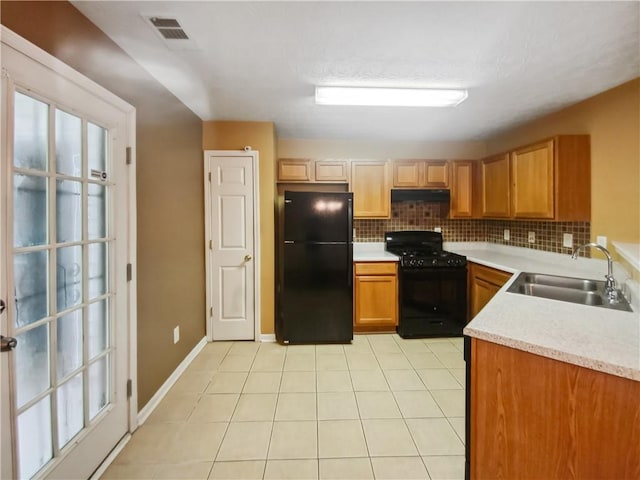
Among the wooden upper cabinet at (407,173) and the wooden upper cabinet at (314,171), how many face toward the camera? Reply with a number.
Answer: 2

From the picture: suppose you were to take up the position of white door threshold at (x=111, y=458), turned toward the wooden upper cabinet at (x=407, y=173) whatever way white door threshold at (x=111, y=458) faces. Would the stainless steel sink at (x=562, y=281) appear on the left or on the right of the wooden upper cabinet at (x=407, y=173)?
right

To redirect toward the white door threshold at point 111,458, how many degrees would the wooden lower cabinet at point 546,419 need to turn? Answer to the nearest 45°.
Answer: approximately 45° to its right

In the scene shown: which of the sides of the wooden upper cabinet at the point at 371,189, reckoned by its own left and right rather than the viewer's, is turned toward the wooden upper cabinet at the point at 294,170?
right

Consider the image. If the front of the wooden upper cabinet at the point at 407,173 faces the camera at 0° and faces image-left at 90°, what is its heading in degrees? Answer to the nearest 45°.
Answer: approximately 0°

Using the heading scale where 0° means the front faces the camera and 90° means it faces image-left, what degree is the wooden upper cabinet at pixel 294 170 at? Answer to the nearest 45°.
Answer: approximately 0°
